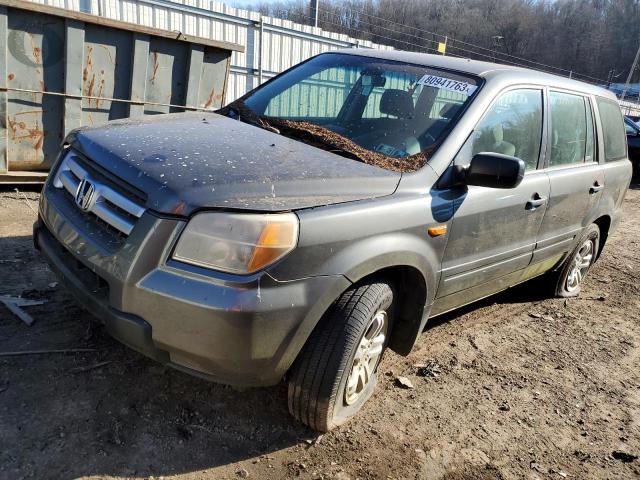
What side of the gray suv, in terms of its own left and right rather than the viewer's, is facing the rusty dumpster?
right

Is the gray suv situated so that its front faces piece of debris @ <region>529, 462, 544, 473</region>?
no

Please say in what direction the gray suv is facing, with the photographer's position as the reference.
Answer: facing the viewer and to the left of the viewer

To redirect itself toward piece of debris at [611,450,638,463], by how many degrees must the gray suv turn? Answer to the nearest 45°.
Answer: approximately 135° to its left

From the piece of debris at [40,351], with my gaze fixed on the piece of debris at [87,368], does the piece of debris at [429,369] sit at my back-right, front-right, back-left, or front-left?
front-left

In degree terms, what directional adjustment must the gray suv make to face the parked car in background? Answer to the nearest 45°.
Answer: approximately 180°

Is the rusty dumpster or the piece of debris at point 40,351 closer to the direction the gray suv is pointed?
the piece of debris

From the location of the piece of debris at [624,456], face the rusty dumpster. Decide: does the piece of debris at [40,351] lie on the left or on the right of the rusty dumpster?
left

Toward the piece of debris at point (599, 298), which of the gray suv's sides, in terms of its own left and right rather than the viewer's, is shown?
back

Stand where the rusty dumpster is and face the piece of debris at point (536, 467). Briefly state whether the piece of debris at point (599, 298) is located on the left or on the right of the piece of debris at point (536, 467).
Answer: left

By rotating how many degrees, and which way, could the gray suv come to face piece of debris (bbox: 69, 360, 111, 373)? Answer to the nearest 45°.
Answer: approximately 45° to its right
